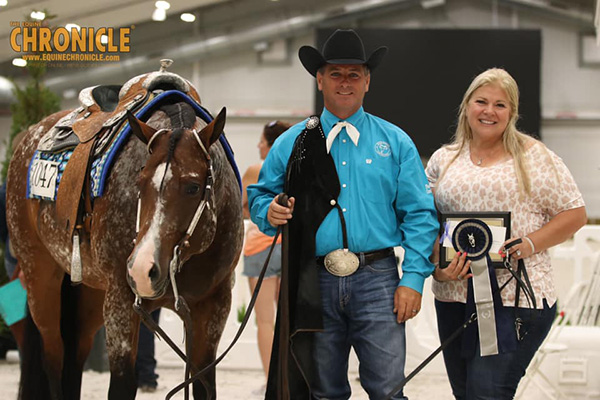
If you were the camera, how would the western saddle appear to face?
facing the viewer and to the right of the viewer

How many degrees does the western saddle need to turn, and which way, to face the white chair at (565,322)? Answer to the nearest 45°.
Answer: approximately 45° to its left

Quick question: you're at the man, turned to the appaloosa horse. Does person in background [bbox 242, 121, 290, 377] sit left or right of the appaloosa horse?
right

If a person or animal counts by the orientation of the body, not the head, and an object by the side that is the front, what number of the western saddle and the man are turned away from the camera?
0

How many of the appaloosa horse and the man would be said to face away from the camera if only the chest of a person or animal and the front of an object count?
0

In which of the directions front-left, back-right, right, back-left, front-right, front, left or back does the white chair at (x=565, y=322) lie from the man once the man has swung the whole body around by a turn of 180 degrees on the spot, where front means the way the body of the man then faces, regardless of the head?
front-right

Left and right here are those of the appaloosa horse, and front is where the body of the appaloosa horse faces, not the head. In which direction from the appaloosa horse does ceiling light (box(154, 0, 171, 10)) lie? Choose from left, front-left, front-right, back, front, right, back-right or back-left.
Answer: back-left

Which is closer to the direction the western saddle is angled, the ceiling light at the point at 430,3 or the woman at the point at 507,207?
the woman

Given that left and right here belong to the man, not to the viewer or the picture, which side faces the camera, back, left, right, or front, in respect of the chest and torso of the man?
front

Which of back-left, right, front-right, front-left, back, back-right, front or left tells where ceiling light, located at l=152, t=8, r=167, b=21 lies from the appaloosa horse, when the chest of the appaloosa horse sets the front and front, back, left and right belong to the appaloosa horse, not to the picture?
back-left
